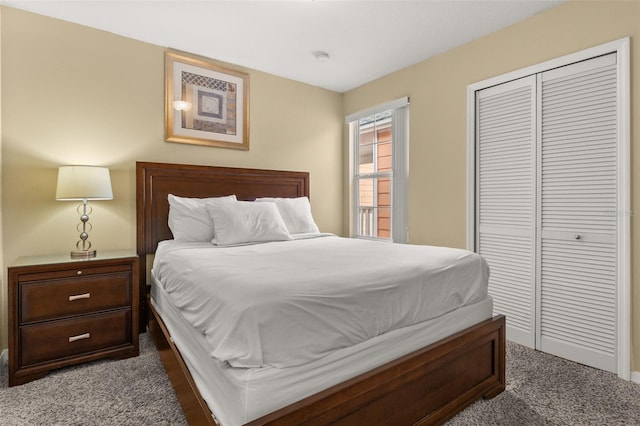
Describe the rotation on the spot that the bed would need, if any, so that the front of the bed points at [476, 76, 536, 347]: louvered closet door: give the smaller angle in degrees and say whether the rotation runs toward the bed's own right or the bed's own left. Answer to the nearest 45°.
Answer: approximately 90° to the bed's own left

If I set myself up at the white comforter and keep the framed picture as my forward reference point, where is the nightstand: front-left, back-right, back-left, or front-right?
front-left

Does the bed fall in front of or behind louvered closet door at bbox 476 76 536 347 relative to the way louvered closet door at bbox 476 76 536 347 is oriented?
in front

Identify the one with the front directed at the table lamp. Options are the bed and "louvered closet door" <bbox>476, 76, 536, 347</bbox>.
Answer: the louvered closet door

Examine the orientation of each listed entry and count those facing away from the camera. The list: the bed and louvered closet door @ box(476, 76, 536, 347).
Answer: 0

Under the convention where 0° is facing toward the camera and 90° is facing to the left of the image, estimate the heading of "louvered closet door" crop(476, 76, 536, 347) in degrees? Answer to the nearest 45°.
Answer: approximately 45°

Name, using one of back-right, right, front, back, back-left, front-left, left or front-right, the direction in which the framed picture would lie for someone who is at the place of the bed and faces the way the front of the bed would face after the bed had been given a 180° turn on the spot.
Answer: front

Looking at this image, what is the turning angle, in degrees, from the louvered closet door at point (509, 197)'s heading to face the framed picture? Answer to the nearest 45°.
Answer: approximately 45° to its right

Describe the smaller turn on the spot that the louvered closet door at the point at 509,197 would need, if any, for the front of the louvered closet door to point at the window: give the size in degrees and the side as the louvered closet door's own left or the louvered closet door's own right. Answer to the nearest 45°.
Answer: approximately 90° to the louvered closet door's own right
